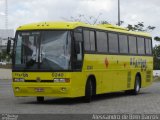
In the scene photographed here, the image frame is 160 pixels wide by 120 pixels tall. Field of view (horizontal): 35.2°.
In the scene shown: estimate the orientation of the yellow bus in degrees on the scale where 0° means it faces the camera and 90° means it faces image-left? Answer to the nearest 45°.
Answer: approximately 45°
